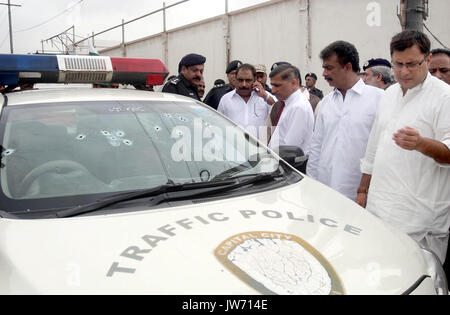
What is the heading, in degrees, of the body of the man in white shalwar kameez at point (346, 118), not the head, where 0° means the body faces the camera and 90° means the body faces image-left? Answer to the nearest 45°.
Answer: approximately 45°

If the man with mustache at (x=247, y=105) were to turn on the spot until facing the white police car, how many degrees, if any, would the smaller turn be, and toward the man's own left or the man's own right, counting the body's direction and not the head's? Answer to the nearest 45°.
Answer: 0° — they already face it

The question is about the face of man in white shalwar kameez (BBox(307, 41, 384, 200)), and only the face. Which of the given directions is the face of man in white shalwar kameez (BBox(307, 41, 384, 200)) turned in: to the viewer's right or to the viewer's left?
to the viewer's left

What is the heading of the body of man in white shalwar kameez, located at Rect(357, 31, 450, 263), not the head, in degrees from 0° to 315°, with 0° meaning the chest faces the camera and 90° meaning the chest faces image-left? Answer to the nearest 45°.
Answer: approximately 45°

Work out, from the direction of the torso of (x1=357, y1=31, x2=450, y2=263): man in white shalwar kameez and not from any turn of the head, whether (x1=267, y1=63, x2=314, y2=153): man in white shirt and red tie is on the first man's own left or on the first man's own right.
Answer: on the first man's own right

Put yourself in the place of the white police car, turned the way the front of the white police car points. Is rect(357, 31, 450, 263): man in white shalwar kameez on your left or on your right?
on your left

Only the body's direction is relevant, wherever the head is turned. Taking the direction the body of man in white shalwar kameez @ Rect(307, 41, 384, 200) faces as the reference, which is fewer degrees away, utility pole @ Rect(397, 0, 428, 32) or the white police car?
the white police car
